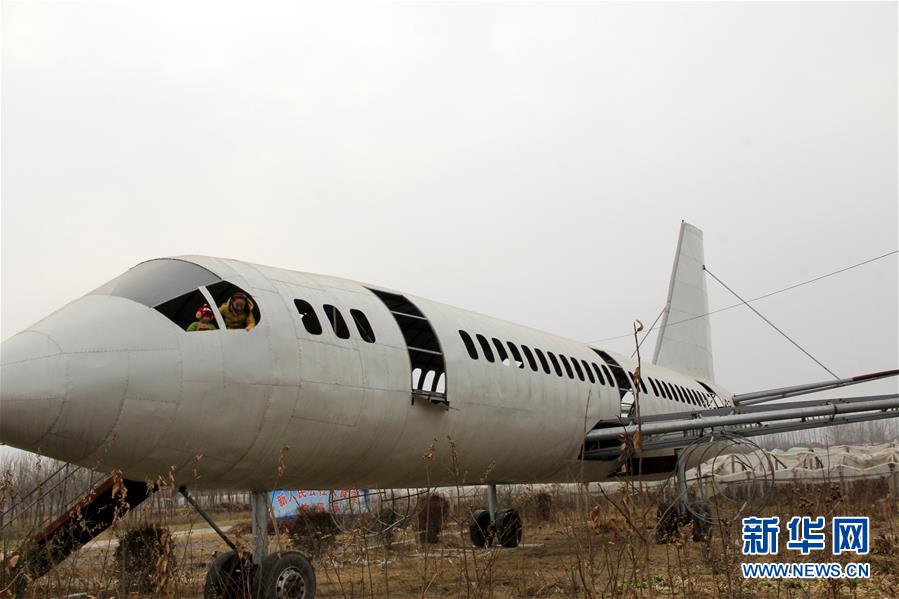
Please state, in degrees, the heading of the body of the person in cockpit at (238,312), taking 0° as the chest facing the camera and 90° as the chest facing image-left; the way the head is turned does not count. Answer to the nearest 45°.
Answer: approximately 0°

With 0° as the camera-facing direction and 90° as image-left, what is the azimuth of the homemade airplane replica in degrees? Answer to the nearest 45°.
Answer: approximately 45°

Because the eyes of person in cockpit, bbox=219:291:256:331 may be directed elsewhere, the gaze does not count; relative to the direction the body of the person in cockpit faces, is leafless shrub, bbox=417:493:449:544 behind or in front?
behind
